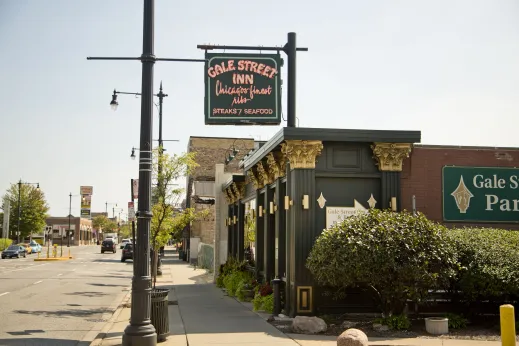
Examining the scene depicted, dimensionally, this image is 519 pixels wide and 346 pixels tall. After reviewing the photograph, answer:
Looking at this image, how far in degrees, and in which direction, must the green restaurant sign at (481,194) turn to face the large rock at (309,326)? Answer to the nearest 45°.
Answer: approximately 45° to its right

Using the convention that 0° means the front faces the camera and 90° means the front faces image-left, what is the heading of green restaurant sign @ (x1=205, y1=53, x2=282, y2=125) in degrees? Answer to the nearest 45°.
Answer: approximately 0°

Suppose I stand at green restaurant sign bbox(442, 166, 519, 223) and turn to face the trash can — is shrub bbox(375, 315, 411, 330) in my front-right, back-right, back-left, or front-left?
front-left

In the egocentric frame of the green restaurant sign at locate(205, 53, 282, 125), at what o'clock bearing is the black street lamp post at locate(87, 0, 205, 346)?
The black street lamp post is roughly at 1 o'clock from the green restaurant sign.

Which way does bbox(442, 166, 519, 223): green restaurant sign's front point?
toward the camera

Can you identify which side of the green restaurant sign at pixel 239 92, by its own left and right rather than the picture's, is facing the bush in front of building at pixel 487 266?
left

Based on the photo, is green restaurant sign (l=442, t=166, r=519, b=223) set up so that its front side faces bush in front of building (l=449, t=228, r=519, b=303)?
yes

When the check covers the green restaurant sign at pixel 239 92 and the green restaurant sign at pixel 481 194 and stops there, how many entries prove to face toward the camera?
2

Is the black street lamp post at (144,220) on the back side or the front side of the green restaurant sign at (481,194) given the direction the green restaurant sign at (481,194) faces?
on the front side

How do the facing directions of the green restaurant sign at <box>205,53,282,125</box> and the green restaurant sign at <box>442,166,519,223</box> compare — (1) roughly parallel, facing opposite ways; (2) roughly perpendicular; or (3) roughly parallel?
roughly parallel

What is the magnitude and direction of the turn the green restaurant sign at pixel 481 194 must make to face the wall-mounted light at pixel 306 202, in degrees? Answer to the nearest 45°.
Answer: approximately 45° to its right

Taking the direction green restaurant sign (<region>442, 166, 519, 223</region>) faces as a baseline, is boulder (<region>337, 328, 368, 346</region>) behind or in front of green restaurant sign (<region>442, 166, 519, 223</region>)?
in front
